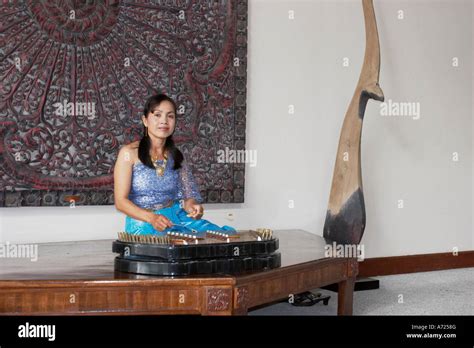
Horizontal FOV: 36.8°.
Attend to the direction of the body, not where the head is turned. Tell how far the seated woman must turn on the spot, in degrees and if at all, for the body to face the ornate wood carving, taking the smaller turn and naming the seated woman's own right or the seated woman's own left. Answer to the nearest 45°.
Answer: approximately 180°

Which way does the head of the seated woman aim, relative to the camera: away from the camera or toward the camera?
toward the camera

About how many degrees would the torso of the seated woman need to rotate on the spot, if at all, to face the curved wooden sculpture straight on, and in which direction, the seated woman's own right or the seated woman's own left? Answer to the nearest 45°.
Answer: approximately 90° to the seated woman's own left

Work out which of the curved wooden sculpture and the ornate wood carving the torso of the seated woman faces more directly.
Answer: the curved wooden sculpture

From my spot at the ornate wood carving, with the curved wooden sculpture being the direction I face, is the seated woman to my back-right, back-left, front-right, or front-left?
front-right

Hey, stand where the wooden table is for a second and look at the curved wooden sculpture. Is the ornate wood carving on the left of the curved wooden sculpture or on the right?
left

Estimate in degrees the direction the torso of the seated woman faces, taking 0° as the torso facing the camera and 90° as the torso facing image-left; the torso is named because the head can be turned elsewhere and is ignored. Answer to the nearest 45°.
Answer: approximately 315°
